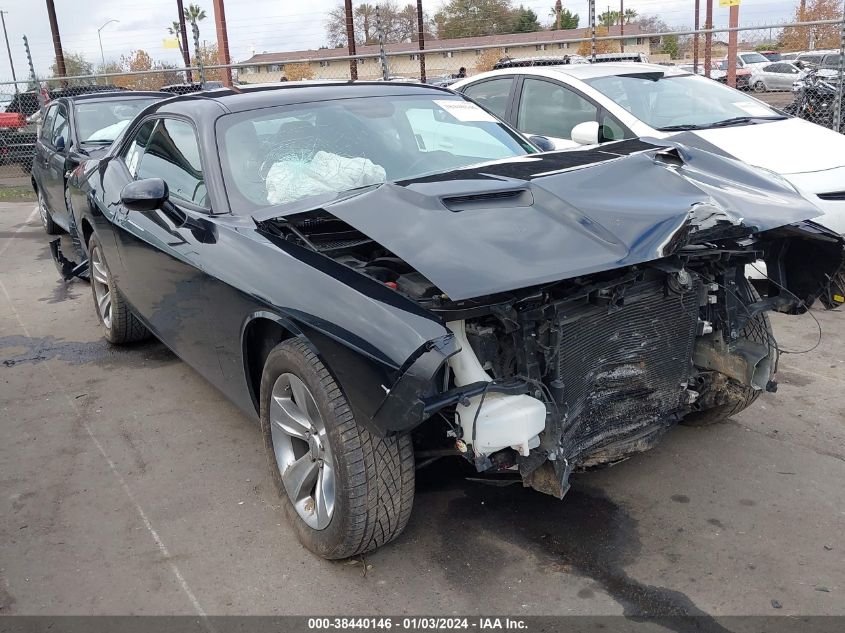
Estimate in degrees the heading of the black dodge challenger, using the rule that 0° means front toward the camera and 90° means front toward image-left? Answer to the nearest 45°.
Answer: approximately 315°

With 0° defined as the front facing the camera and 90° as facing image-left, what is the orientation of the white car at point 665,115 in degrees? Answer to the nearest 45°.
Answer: approximately 315°

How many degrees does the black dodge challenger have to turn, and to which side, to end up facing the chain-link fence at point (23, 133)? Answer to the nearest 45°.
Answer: approximately 180°

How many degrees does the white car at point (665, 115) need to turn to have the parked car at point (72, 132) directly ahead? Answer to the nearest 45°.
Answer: approximately 135° to its right

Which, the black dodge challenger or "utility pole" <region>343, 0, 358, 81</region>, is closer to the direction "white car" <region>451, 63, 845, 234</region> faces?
the black dodge challenger

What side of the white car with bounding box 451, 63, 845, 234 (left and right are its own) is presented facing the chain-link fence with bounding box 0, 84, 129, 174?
back

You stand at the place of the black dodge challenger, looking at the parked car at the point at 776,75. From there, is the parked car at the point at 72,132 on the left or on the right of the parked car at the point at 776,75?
left

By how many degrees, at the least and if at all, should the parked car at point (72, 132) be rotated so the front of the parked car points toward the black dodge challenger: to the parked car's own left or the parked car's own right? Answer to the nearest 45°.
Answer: approximately 45° to the parked car's own right

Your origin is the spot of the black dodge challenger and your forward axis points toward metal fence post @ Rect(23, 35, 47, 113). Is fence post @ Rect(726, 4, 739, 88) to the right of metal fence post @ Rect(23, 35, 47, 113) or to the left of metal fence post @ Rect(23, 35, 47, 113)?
right

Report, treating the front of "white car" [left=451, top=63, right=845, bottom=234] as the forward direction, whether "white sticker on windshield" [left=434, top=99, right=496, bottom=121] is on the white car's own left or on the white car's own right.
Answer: on the white car's own right

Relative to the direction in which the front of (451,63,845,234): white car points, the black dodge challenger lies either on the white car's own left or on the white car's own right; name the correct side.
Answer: on the white car's own right
